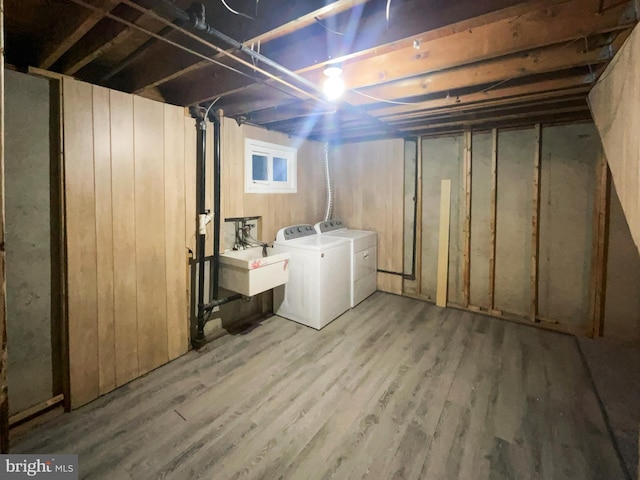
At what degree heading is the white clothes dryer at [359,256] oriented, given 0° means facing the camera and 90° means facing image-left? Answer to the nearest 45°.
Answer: approximately 315°

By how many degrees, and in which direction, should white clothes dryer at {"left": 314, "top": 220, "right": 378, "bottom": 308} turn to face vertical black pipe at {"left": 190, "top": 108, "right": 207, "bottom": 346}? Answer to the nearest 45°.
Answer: approximately 90° to its right

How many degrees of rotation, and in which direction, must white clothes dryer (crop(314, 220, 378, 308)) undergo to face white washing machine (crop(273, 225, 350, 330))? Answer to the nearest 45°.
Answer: approximately 90° to its right

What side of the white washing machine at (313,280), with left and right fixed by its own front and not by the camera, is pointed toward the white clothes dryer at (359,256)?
left

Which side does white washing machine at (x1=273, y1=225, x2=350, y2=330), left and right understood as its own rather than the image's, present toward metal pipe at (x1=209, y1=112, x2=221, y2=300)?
right

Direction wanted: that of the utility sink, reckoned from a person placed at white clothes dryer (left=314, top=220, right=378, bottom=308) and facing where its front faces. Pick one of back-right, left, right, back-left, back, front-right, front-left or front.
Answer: right

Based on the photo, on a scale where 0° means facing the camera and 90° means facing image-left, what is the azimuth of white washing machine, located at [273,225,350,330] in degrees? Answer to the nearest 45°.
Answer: approximately 315°

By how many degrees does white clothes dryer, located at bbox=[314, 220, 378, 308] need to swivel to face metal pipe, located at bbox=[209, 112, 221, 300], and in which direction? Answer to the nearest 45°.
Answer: approximately 90° to its right

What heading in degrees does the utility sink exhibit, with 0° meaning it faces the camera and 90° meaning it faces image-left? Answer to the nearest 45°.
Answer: approximately 315°
